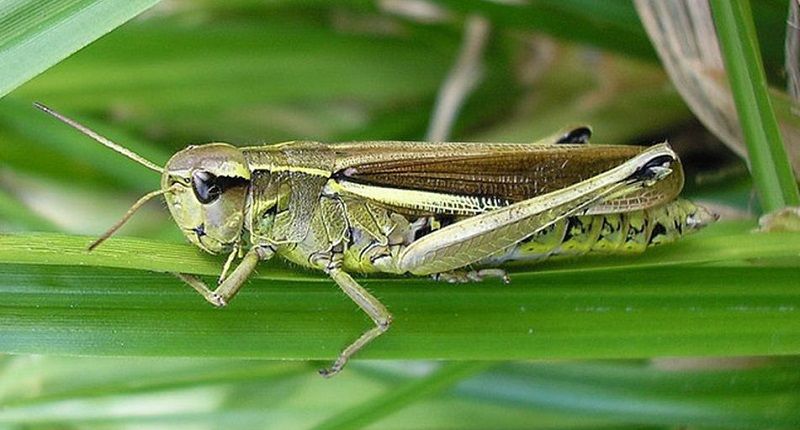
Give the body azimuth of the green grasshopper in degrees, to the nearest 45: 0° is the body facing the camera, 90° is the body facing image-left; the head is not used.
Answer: approximately 90°
